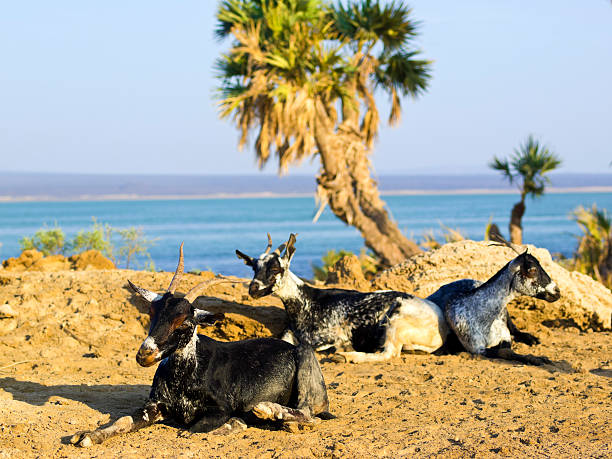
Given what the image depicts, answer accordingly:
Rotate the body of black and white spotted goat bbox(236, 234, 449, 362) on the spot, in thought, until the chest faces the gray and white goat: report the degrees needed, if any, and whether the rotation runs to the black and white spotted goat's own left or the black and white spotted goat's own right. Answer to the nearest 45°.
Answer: approximately 180°

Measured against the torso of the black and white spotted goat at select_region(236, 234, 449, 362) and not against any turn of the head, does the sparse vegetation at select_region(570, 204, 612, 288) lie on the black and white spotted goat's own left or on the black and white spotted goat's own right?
on the black and white spotted goat's own right

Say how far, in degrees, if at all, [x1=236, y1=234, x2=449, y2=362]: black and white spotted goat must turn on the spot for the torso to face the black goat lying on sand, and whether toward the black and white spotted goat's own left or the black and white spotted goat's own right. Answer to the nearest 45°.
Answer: approximately 90° to the black and white spotted goat's own left

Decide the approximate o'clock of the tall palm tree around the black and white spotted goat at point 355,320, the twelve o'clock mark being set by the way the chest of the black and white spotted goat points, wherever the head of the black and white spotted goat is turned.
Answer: The tall palm tree is roughly at 3 o'clock from the black and white spotted goat.

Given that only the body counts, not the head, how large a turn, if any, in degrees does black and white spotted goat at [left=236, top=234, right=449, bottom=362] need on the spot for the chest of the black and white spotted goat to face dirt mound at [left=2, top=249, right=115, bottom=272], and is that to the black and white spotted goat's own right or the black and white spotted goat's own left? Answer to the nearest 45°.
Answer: approximately 45° to the black and white spotted goat's own right

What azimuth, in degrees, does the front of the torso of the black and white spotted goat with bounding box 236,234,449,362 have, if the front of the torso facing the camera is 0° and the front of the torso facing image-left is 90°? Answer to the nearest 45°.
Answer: approximately 90°

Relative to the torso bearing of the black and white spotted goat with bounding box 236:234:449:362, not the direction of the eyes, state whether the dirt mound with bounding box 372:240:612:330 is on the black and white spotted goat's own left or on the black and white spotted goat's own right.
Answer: on the black and white spotted goat's own right

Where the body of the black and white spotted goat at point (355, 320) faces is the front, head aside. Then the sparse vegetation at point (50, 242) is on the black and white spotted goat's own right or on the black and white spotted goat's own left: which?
on the black and white spotted goat's own right

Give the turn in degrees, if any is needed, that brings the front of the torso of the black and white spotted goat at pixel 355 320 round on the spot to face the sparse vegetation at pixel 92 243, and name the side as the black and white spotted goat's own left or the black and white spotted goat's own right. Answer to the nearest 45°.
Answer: approximately 45° to the black and white spotted goat's own right

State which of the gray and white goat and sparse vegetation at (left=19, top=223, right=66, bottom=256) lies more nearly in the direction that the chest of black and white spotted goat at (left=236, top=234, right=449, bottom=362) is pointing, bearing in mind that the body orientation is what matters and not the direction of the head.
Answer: the sparse vegetation

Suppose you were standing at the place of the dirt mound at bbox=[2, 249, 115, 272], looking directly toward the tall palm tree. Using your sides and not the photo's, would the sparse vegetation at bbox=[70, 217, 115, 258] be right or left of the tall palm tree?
left
